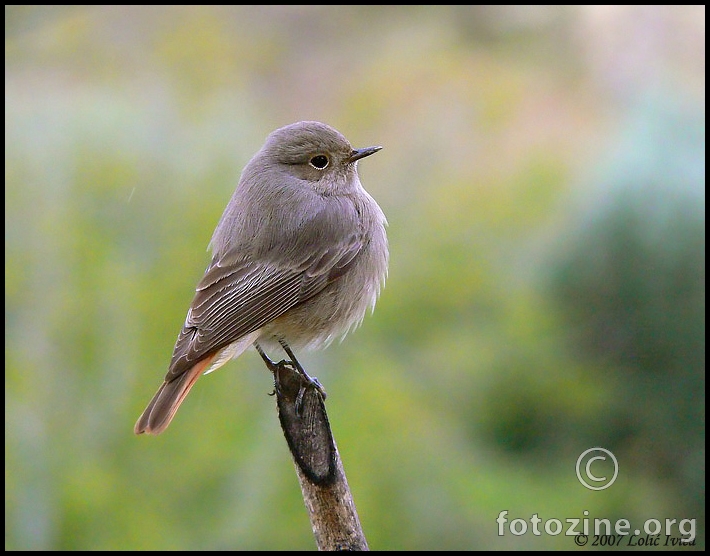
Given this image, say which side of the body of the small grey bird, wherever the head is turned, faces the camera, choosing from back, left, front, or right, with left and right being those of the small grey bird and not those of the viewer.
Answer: right
